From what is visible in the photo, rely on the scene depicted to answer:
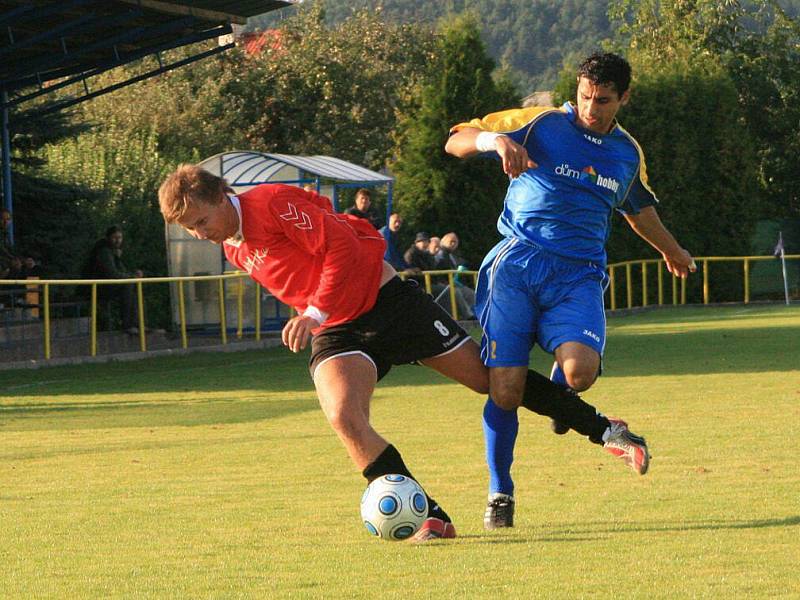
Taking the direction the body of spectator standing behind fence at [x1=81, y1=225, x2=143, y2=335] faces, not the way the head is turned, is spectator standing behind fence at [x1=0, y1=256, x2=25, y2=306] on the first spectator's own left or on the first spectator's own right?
on the first spectator's own right

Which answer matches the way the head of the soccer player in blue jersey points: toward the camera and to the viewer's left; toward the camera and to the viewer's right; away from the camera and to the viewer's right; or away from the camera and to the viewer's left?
toward the camera and to the viewer's left

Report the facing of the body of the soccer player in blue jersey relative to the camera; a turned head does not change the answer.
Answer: toward the camera

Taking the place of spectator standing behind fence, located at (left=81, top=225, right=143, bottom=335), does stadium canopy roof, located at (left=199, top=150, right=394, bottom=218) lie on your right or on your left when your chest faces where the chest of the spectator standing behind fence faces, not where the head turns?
on your left

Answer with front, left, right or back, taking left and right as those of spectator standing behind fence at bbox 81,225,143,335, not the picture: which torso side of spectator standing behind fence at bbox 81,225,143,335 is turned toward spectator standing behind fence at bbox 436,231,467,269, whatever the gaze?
left

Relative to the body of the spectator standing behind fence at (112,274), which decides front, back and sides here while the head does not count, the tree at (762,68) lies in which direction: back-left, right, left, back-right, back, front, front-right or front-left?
left

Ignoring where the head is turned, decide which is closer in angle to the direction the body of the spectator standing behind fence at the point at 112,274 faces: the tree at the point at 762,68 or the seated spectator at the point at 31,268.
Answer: the tree

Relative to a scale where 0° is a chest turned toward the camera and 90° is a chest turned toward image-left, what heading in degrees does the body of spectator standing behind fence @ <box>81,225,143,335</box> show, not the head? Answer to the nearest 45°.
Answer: approximately 315°

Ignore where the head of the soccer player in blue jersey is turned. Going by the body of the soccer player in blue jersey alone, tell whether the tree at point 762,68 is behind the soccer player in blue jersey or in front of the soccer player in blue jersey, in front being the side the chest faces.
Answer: behind

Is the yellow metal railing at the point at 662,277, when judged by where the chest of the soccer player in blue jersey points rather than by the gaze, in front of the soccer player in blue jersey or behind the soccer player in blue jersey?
behind

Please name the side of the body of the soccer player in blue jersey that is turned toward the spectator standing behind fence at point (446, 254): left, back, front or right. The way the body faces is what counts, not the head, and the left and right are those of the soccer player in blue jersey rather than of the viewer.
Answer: back

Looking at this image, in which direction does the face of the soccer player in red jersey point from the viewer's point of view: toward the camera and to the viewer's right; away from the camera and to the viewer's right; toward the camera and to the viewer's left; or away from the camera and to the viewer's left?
toward the camera and to the viewer's left

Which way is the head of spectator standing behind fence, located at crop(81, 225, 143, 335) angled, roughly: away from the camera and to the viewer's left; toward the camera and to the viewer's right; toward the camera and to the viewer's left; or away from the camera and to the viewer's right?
toward the camera and to the viewer's right
